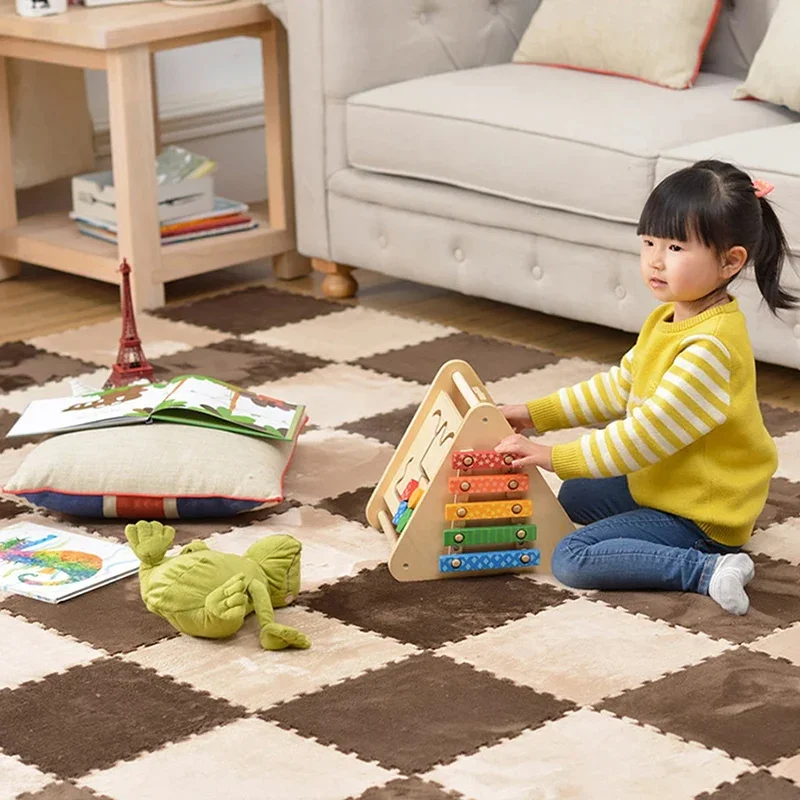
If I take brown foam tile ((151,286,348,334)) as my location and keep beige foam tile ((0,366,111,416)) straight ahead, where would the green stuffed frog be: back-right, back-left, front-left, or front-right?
front-left

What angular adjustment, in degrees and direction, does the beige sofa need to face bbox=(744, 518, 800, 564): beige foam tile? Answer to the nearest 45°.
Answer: approximately 45° to its left

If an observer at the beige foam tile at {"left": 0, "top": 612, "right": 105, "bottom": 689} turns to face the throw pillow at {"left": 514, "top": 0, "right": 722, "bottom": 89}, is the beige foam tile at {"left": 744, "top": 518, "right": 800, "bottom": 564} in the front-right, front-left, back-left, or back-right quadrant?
front-right

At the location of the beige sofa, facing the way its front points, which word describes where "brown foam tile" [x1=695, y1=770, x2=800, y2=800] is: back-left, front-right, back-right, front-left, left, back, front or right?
front-left

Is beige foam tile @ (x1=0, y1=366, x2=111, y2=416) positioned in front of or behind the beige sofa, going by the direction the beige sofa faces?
in front

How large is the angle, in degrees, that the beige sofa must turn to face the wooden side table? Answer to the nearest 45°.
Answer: approximately 45° to its right

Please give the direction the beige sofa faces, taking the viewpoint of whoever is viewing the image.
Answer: facing the viewer and to the left of the viewer

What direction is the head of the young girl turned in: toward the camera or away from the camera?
toward the camera

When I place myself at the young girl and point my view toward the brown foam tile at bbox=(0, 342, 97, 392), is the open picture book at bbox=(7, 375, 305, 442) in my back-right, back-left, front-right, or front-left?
front-left

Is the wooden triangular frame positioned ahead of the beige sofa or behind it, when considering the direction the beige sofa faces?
ahead

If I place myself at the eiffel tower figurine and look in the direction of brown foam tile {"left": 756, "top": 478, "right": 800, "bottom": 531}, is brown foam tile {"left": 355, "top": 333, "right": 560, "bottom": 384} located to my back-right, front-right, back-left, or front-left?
front-left

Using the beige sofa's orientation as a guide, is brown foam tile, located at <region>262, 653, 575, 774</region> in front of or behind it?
in front
